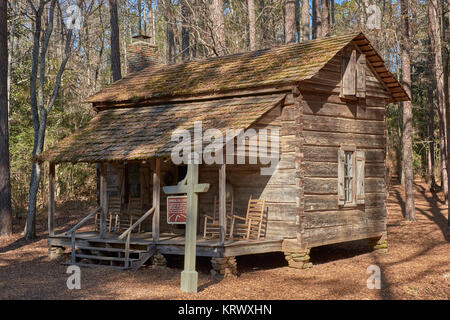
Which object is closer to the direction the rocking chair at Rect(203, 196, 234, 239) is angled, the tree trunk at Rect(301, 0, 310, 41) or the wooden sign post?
the wooden sign post

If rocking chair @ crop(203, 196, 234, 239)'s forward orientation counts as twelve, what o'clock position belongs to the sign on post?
The sign on post is roughly at 11 o'clock from the rocking chair.

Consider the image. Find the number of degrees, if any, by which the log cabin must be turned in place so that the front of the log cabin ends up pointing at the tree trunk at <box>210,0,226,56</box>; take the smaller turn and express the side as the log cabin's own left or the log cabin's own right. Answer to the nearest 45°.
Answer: approximately 135° to the log cabin's own right

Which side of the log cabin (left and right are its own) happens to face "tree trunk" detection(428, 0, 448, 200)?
back

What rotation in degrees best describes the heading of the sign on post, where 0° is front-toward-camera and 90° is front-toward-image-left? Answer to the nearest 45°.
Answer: approximately 0°

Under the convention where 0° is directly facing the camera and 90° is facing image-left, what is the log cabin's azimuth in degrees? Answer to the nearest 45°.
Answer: approximately 45°

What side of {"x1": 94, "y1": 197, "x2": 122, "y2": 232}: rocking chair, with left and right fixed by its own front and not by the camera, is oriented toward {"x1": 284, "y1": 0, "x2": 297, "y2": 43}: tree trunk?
back

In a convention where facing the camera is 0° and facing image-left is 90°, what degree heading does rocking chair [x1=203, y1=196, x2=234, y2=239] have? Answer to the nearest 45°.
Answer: approximately 45°

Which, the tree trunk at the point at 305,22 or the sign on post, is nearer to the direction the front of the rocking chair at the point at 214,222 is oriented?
the sign on post
